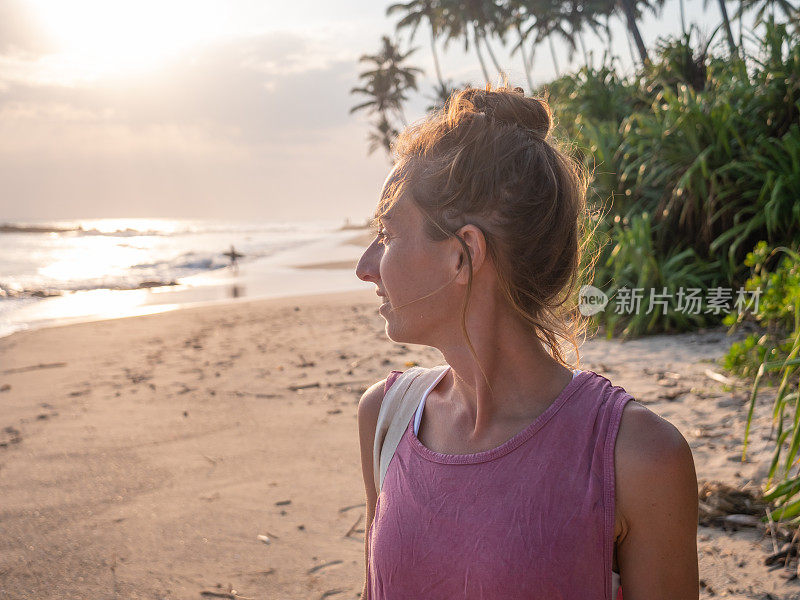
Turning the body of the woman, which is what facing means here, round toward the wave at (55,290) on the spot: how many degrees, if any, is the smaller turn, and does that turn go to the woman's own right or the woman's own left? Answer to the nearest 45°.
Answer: approximately 90° to the woman's own right

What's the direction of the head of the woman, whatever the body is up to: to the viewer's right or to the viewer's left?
to the viewer's left

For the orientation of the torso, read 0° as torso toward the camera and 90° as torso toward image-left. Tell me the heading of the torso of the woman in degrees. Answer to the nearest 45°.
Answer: approximately 45°

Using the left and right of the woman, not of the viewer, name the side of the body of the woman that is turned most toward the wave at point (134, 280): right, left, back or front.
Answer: right

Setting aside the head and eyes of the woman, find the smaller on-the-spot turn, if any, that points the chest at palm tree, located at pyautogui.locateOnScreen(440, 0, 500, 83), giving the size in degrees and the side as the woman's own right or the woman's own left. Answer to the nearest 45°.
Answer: approximately 135° to the woman's own right
